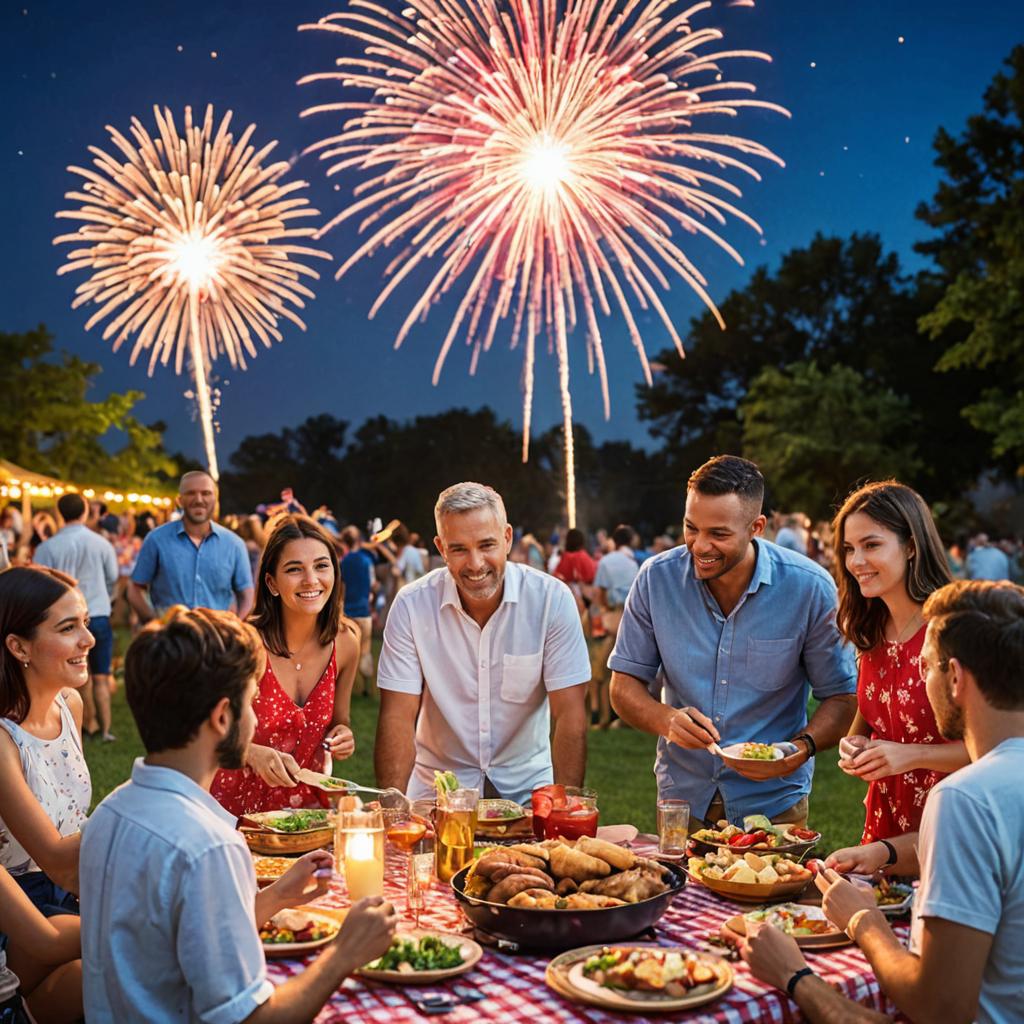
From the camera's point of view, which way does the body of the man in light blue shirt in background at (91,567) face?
away from the camera

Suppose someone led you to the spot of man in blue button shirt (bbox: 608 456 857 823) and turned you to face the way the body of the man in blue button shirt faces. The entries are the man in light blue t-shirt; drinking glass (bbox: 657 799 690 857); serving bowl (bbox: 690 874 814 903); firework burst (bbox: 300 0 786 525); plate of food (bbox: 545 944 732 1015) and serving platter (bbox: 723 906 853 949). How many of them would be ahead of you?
5

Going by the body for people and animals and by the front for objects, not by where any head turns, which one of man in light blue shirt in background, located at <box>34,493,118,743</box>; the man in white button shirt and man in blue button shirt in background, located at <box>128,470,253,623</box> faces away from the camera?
man in light blue shirt in background, located at <box>34,493,118,743</box>

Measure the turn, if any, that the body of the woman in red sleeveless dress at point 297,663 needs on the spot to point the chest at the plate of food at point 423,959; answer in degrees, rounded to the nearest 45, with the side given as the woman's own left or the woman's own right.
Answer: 0° — they already face it

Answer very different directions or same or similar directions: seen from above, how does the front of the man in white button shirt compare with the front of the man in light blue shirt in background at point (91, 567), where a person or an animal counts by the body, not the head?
very different directions

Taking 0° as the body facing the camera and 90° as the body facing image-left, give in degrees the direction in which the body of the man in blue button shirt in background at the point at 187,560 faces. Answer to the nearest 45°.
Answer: approximately 0°

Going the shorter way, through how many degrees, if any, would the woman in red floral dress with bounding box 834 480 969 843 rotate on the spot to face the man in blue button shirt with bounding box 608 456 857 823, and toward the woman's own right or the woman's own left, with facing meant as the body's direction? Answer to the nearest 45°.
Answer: approximately 90° to the woman's own right

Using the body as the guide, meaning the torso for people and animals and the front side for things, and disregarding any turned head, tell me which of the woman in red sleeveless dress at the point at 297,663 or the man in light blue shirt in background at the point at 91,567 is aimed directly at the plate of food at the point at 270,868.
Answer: the woman in red sleeveless dress
